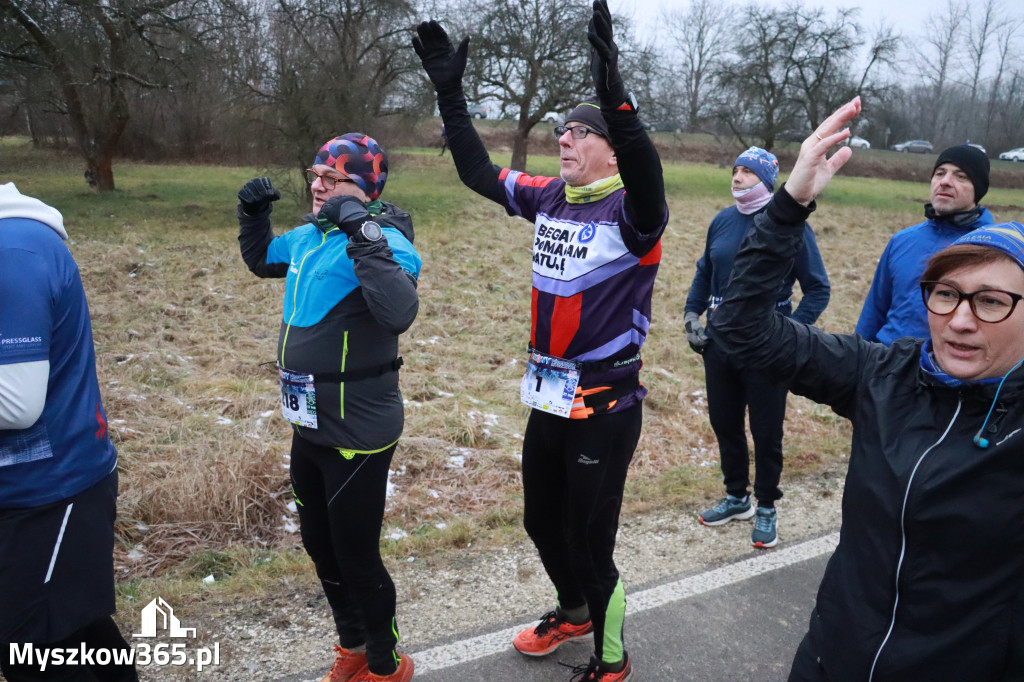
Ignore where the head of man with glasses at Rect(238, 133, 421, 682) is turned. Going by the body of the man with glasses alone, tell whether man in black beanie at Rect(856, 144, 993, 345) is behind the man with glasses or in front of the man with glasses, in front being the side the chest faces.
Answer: behind

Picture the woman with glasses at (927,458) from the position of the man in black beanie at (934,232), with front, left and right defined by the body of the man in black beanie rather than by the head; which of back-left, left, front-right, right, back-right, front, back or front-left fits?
front-left

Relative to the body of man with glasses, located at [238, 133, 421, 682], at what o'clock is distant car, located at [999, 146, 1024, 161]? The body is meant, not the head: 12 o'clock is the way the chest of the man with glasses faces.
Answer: The distant car is roughly at 6 o'clock from the man with glasses.

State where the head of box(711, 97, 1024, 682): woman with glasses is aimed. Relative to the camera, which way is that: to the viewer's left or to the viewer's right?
to the viewer's left

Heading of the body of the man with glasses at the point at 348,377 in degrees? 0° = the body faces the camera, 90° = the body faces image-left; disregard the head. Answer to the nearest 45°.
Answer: approximately 45°

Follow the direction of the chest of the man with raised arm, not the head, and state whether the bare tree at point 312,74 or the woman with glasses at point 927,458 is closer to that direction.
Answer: the woman with glasses

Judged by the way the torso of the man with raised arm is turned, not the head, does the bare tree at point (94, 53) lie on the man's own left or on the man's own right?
on the man's own right

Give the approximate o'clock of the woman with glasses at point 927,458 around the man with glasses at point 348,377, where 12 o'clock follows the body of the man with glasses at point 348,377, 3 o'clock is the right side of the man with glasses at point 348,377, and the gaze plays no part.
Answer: the woman with glasses at point 927,458 is roughly at 9 o'clock from the man with glasses at point 348,377.

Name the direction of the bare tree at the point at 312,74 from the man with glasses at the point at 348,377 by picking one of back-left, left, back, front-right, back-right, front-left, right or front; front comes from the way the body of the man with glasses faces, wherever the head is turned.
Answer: back-right

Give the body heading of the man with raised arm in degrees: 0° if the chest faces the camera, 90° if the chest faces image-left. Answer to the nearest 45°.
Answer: approximately 45°

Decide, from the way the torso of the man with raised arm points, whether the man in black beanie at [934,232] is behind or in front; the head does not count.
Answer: behind
